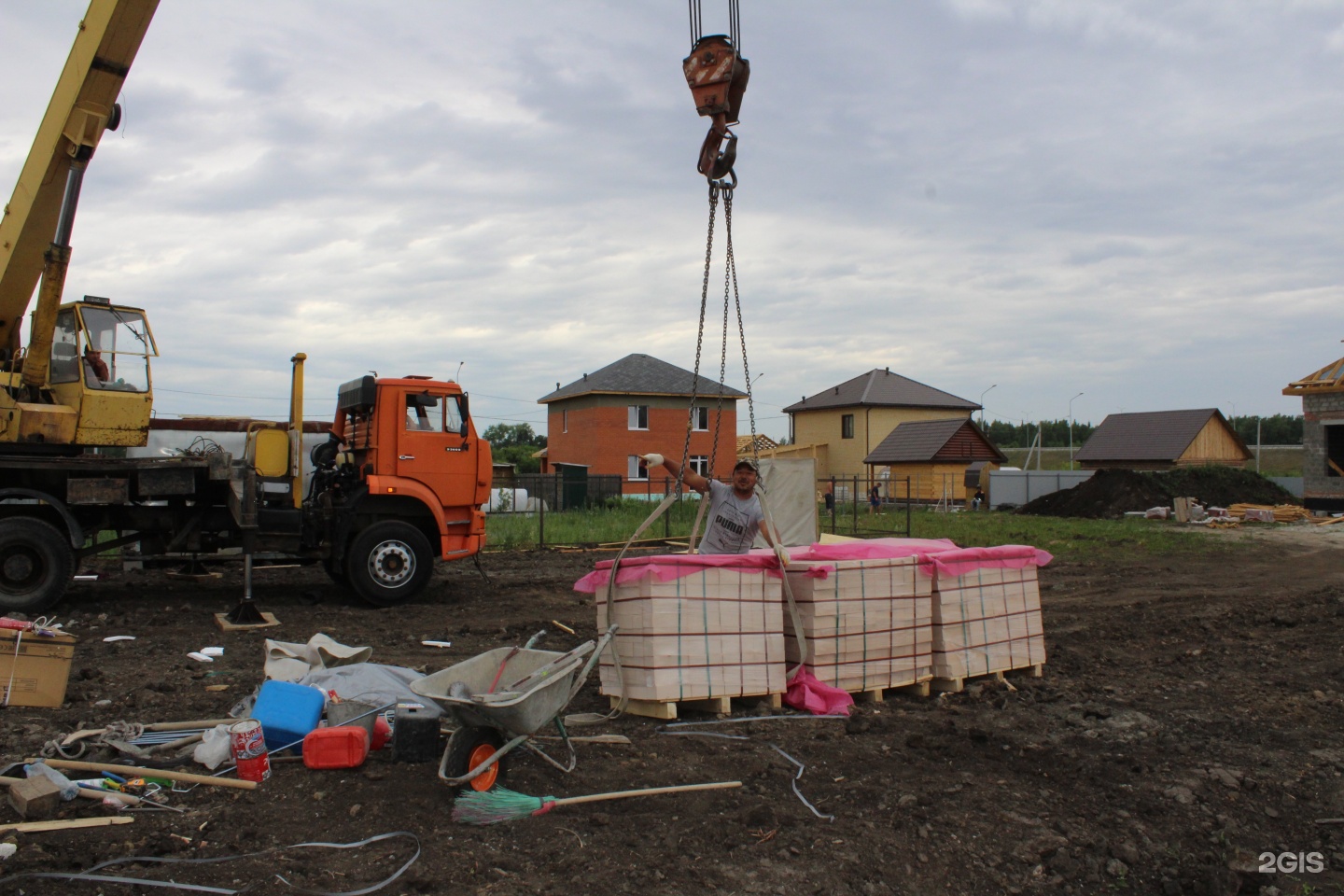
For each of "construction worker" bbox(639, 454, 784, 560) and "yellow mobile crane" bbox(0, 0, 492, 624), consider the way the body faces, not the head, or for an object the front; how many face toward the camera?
1

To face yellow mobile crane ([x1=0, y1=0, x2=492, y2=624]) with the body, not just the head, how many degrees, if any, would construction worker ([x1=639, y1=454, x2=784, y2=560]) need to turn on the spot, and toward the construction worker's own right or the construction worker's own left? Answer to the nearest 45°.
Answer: approximately 135° to the construction worker's own right

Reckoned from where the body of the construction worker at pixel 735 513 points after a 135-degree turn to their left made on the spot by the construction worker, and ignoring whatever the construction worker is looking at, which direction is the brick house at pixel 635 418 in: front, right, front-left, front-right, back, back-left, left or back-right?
front-left

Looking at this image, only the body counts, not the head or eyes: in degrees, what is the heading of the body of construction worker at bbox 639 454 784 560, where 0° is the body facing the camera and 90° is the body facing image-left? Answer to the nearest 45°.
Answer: approximately 0°

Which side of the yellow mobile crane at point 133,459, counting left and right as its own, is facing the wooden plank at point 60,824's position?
right

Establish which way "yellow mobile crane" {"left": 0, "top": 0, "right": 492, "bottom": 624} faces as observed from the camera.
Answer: facing to the right of the viewer

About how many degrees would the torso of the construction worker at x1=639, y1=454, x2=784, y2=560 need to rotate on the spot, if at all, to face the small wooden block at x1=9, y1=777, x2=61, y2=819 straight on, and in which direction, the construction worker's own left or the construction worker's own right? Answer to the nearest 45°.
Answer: approximately 45° to the construction worker's own right
